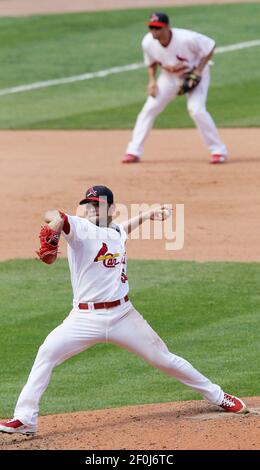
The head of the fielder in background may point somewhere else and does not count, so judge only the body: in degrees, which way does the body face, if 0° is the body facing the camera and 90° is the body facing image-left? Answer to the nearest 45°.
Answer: approximately 45°

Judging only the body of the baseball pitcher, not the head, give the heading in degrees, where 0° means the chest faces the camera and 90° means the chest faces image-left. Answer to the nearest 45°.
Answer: approximately 0°
